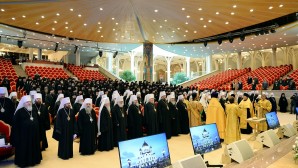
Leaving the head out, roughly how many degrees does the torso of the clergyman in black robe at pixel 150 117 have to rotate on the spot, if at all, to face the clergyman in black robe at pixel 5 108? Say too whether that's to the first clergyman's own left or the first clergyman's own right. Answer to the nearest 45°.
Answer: approximately 135° to the first clergyman's own right

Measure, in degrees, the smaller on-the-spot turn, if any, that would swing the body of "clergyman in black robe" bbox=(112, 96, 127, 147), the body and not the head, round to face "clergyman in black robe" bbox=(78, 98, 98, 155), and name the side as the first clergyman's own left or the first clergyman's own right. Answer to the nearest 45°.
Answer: approximately 90° to the first clergyman's own right

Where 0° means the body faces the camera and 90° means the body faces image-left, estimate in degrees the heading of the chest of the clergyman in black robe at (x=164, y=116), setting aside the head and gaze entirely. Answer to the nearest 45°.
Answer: approximately 315°

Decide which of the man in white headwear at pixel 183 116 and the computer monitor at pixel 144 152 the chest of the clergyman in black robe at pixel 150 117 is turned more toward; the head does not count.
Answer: the computer monitor

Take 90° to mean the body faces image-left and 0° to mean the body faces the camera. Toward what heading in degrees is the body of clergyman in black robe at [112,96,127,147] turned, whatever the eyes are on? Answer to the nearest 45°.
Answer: approximately 315°

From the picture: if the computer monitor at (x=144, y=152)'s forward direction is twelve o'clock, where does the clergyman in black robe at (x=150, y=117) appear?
The clergyman in black robe is roughly at 6 o'clock from the computer monitor.

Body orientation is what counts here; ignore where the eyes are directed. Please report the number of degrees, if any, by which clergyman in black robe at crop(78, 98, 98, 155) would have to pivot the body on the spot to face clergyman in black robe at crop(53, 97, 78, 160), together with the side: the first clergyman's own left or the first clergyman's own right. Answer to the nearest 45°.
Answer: approximately 90° to the first clergyman's own right

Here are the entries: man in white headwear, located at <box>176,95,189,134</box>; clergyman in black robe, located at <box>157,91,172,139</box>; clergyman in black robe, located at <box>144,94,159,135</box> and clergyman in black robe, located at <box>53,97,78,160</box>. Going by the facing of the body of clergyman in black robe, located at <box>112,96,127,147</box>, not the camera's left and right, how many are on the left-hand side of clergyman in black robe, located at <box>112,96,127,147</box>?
3
